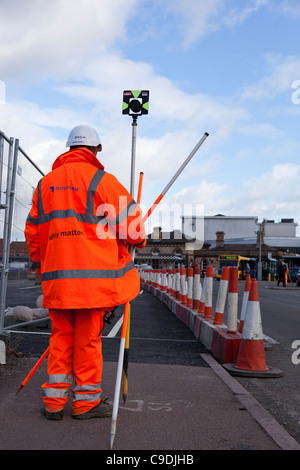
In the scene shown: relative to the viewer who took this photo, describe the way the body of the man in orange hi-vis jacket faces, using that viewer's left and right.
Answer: facing away from the viewer and to the right of the viewer

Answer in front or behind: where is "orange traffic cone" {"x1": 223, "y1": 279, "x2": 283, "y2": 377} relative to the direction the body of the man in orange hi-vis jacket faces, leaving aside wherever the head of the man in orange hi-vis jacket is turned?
in front

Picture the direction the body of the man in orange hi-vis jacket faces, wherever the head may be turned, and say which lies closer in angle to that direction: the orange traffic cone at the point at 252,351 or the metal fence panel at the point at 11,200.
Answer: the orange traffic cone

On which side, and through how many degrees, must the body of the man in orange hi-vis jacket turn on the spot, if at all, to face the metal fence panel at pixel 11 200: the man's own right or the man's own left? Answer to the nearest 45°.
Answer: approximately 45° to the man's own left
